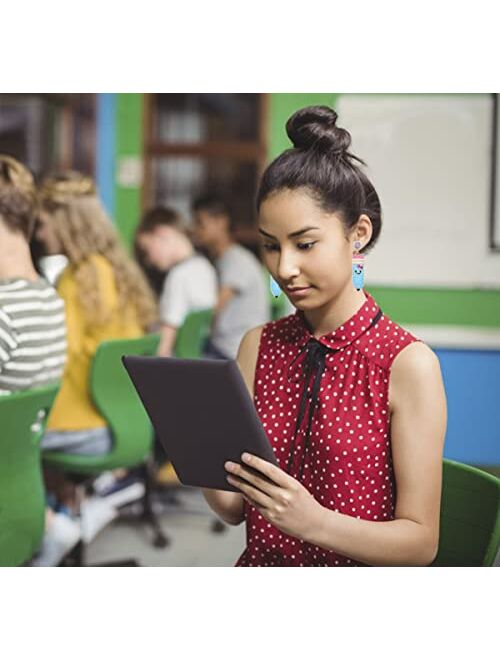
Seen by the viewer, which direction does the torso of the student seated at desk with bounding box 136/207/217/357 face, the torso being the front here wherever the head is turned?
to the viewer's left

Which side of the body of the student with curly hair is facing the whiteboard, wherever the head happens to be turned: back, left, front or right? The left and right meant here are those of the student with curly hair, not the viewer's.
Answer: right

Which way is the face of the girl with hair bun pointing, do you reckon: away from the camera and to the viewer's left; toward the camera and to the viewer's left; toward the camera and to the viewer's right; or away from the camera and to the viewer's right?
toward the camera and to the viewer's left

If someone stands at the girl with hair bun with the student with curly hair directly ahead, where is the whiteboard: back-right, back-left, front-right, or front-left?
front-right

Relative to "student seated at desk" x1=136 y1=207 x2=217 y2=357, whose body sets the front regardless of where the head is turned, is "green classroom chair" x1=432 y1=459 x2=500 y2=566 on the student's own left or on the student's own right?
on the student's own left

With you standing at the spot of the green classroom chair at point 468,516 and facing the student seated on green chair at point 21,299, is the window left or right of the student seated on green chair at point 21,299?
right

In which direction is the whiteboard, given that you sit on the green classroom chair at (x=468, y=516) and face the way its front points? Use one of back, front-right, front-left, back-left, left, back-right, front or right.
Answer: back-right

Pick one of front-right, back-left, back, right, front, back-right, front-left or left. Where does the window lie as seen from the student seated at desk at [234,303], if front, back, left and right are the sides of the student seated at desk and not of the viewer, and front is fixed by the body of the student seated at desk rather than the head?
right

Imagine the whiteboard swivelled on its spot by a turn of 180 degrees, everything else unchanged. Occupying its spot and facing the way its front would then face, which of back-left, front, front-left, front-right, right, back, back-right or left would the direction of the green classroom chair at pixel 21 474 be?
back-left

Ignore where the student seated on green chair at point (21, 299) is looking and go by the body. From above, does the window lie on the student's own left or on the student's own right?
on the student's own right

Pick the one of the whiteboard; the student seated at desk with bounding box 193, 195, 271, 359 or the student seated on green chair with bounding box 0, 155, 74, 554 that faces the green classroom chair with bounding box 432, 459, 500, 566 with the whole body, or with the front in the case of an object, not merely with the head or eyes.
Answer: the whiteboard

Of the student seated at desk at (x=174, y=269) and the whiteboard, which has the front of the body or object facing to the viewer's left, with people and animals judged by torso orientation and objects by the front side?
the student seated at desk

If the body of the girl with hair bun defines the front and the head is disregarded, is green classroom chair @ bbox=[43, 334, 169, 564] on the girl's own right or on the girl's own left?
on the girl's own right

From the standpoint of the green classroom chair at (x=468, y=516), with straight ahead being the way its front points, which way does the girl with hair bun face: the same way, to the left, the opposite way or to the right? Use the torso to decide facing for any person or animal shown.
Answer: the same way

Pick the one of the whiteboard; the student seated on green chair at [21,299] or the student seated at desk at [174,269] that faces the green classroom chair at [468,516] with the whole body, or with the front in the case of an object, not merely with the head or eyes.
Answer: the whiteboard

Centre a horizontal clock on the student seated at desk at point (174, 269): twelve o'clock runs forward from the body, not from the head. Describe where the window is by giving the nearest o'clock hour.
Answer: The window is roughly at 3 o'clock from the student seated at desk.
